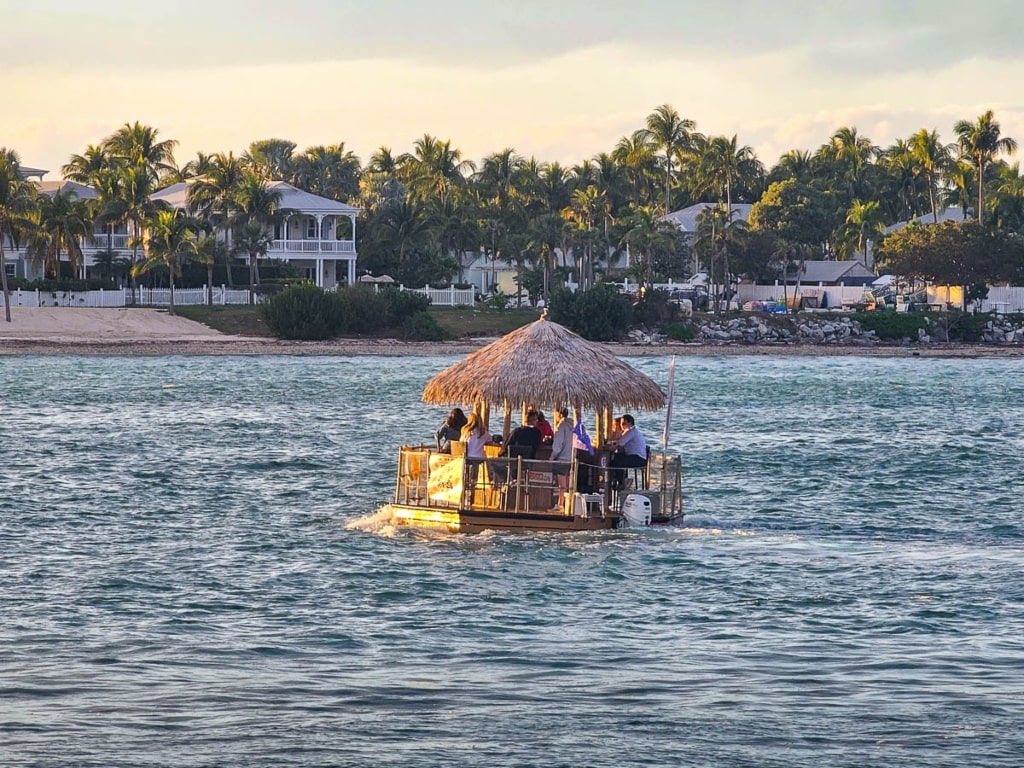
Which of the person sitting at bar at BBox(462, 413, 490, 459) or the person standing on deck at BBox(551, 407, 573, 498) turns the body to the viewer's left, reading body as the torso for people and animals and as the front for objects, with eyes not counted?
the person standing on deck

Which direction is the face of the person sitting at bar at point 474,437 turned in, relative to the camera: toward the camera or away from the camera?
away from the camera

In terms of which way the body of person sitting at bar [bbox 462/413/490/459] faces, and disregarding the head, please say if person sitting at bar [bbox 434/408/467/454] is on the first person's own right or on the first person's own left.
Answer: on the first person's own left

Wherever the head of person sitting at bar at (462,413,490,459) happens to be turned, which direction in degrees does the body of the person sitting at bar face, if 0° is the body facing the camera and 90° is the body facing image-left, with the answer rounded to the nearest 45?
approximately 225°

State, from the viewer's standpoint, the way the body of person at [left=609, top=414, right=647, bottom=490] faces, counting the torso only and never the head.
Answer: to the viewer's left

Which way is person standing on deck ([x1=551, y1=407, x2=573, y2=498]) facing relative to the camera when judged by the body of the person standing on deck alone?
to the viewer's left

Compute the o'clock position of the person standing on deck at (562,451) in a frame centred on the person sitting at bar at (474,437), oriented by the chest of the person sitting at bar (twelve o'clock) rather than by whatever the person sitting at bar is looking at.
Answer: The person standing on deck is roughly at 2 o'clock from the person sitting at bar.

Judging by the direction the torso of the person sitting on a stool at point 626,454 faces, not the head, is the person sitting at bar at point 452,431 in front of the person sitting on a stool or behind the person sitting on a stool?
in front

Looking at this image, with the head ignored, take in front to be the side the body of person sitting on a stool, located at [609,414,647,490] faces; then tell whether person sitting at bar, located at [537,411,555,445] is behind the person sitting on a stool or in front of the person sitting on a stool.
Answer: in front

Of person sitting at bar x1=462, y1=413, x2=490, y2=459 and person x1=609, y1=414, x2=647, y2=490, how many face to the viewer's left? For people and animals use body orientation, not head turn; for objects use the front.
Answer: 1
